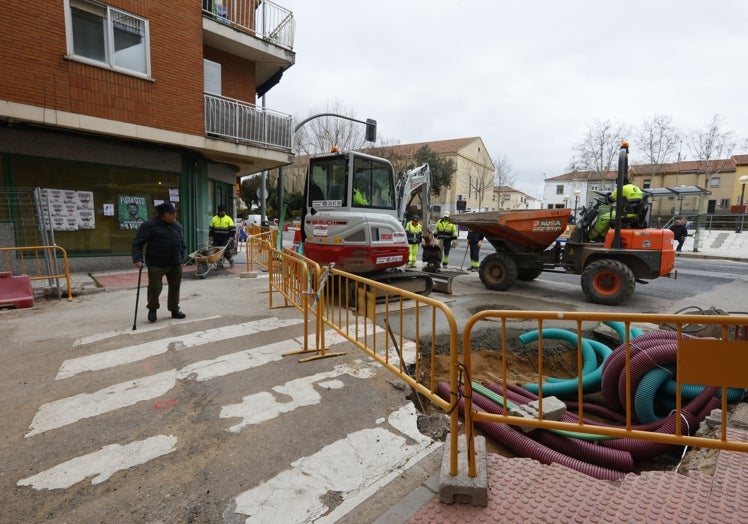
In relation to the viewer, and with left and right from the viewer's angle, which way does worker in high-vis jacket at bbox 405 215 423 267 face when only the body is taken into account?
facing the viewer

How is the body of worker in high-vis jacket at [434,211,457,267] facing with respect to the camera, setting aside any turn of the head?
toward the camera

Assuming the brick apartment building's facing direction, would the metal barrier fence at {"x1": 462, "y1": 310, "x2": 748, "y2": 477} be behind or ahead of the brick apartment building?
ahead

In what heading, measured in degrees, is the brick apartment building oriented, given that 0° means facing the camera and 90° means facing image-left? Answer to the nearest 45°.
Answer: approximately 315°

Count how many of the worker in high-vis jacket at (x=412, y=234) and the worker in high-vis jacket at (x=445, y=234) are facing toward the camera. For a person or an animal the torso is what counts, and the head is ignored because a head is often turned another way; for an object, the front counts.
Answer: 2

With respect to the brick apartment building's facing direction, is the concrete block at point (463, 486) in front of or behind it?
in front

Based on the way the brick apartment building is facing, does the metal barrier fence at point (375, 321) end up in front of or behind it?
in front

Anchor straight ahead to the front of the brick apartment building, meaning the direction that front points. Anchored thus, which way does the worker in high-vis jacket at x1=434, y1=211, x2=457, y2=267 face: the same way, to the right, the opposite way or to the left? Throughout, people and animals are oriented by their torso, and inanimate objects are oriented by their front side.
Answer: to the right

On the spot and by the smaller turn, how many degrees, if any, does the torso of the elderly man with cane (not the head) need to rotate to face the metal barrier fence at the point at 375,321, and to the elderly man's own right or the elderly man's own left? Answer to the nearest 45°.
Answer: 0° — they already face it

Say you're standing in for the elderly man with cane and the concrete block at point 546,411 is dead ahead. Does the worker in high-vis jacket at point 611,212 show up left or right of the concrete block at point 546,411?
left

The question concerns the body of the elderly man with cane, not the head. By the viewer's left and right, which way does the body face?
facing the viewer and to the right of the viewer

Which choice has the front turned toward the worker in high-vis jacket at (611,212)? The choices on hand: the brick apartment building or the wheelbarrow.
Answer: the brick apartment building
